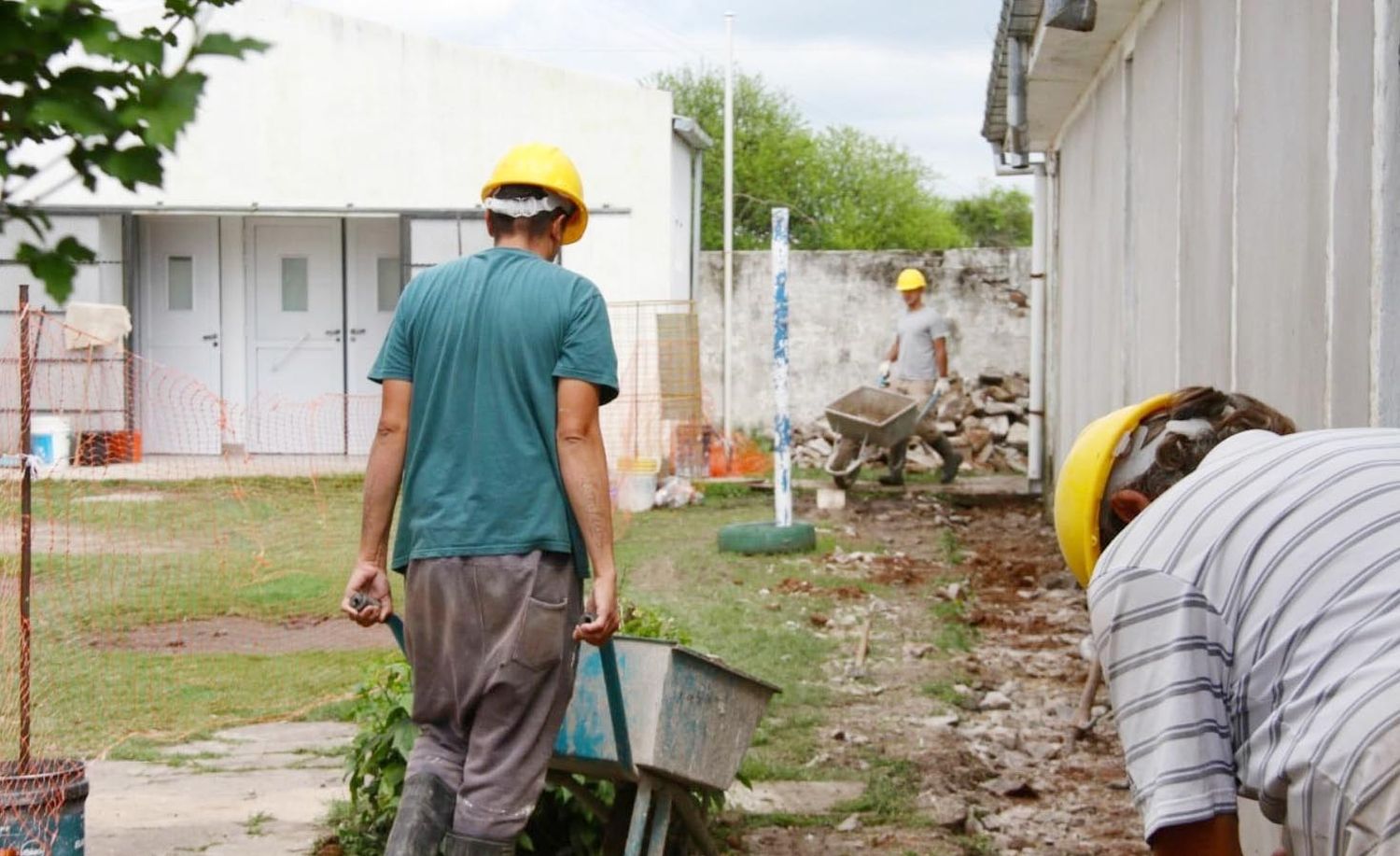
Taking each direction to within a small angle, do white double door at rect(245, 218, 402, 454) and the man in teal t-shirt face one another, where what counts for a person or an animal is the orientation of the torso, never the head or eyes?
yes

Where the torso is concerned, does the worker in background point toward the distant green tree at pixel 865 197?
no

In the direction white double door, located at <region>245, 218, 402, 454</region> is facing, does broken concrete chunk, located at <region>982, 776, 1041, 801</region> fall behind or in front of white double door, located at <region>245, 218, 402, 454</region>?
in front

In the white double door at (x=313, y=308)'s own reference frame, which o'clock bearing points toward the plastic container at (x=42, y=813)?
The plastic container is roughly at 12 o'clock from the white double door.

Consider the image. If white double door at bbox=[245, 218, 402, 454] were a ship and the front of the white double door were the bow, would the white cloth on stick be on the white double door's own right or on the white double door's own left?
on the white double door's own right

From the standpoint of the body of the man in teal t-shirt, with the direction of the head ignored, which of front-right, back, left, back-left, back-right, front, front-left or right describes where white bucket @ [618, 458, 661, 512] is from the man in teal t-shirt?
front

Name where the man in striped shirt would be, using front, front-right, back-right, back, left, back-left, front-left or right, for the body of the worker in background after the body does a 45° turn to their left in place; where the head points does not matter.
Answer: front

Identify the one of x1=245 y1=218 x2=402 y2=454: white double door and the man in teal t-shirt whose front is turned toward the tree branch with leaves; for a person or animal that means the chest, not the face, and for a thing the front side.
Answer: the white double door

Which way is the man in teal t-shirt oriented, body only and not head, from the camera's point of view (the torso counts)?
away from the camera

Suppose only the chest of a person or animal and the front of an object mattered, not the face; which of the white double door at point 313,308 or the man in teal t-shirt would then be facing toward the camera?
the white double door

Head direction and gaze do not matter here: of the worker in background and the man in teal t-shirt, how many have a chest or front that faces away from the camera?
1

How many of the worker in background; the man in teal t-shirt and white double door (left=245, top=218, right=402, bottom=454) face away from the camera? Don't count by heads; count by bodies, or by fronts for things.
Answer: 1

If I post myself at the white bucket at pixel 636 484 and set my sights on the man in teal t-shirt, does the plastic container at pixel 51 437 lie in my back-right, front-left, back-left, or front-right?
back-right

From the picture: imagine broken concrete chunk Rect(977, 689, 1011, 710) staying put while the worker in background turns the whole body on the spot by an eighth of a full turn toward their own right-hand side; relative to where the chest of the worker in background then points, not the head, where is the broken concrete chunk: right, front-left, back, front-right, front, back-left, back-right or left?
left

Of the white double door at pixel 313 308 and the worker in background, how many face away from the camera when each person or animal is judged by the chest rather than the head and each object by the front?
0

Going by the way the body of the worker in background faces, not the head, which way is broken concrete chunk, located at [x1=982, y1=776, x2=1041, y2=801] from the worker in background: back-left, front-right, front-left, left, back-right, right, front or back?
front-left

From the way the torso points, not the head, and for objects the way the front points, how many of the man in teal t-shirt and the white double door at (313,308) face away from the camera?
1

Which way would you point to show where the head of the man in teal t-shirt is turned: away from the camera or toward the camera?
away from the camera

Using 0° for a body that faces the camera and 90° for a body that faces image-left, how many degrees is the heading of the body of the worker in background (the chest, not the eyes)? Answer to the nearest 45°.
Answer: approximately 45°

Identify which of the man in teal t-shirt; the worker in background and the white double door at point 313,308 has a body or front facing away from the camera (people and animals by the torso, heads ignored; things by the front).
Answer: the man in teal t-shirt

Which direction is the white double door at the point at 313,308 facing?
toward the camera
